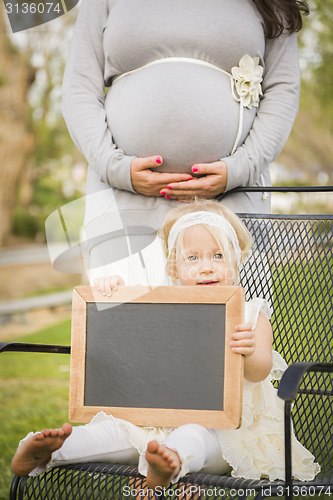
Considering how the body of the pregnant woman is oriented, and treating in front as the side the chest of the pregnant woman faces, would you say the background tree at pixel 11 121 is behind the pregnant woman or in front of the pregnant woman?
behind

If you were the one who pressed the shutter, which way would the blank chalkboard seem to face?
facing the viewer

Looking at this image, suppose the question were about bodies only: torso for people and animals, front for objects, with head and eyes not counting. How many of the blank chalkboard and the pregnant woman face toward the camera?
2

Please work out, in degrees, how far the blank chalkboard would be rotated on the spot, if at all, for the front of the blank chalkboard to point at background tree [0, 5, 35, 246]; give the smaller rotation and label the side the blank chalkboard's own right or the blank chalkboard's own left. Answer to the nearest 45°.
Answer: approximately 180°

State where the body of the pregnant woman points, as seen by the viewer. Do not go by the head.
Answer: toward the camera

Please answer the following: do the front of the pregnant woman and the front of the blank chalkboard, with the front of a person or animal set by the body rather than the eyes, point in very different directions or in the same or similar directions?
same or similar directions
